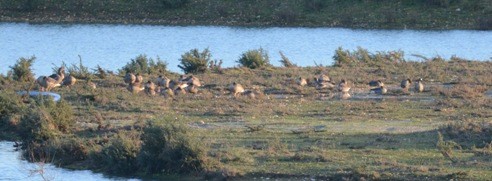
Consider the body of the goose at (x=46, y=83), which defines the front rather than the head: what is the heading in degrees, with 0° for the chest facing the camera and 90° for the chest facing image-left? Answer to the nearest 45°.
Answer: approximately 270°

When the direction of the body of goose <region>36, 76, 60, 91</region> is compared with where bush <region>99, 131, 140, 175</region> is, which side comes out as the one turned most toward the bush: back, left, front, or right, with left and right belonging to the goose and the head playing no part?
left

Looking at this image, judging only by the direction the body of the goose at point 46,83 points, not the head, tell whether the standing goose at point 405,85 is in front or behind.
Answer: in front
